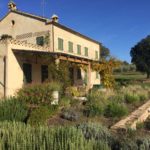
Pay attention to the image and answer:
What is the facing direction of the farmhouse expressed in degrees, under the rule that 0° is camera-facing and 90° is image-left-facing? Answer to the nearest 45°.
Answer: approximately 315°

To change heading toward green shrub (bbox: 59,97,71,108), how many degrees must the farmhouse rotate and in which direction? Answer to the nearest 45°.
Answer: approximately 45° to its right

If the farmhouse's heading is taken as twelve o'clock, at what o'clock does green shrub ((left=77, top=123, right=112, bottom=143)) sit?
The green shrub is roughly at 1 o'clock from the farmhouse.

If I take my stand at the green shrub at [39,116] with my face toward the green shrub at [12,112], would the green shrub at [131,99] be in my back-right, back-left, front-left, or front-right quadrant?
back-right

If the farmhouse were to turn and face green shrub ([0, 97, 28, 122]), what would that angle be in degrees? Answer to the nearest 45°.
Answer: approximately 45° to its right
